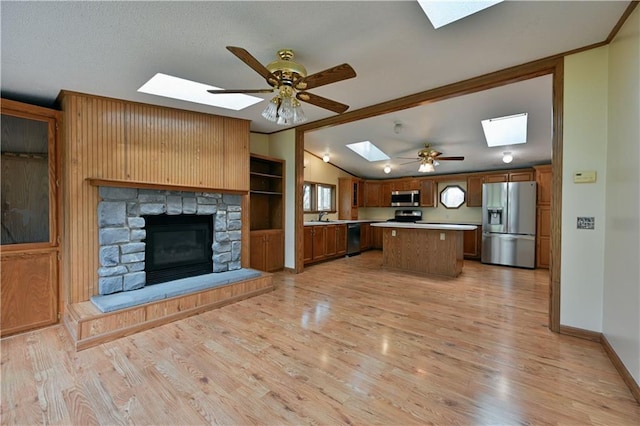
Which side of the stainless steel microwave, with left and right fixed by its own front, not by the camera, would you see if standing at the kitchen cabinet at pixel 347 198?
right

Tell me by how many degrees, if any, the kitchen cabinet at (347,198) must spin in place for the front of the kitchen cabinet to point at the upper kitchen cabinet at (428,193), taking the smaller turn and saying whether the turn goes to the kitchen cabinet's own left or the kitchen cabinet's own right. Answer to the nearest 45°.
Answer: approximately 45° to the kitchen cabinet's own left

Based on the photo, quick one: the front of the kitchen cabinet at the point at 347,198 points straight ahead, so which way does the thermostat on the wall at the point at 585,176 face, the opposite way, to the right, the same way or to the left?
to the right

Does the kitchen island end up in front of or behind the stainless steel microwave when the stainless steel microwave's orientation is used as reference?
in front

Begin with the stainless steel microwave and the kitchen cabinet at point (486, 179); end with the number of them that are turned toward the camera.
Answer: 2

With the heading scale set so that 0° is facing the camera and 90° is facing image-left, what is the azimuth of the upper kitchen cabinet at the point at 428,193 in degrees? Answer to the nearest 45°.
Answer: approximately 0°
